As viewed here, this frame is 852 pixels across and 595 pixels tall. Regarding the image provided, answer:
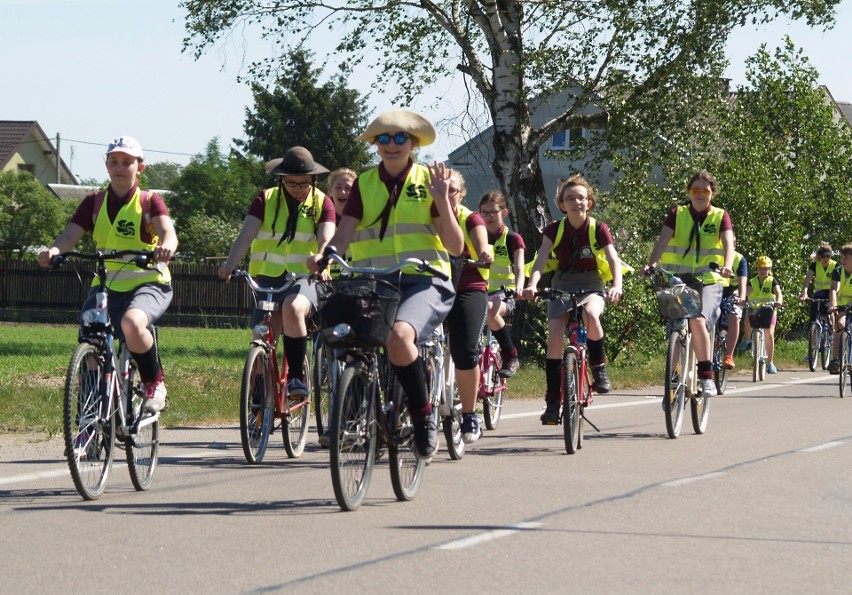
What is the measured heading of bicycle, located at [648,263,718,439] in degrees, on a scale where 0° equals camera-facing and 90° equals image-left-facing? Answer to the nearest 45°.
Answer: approximately 0°

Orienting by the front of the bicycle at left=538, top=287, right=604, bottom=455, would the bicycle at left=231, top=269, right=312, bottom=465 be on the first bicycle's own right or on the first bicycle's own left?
on the first bicycle's own right

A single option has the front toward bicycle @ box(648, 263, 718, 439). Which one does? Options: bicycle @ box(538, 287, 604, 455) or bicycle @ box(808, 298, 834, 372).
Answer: bicycle @ box(808, 298, 834, 372)

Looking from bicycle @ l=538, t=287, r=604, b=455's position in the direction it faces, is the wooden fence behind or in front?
behind

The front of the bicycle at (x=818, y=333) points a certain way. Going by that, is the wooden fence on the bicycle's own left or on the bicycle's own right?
on the bicycle's own right
